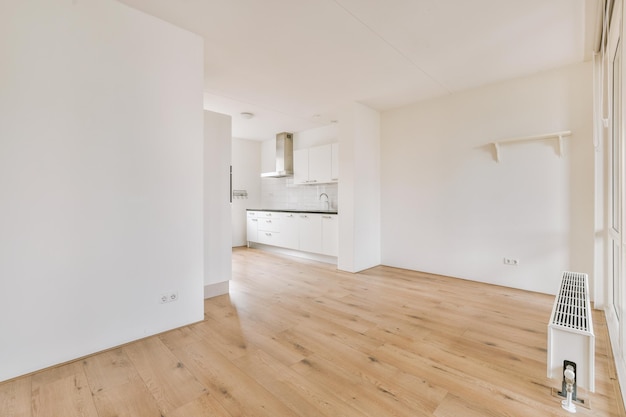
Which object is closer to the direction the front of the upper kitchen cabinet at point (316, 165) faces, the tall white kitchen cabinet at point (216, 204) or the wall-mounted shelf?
the tall white kitchen cabinet

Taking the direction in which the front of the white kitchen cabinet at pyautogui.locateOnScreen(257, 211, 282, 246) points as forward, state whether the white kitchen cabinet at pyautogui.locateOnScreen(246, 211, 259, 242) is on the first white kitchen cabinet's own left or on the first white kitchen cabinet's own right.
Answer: on the first white kitchen cabinet's own right

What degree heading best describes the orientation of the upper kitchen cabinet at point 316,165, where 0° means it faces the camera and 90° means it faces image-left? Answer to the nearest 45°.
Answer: approximately 45°

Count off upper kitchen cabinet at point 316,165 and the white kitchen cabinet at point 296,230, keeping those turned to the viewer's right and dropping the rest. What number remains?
0

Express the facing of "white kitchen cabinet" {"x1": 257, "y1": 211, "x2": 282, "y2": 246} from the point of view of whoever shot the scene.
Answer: facing the viewer and to the left of the viewer

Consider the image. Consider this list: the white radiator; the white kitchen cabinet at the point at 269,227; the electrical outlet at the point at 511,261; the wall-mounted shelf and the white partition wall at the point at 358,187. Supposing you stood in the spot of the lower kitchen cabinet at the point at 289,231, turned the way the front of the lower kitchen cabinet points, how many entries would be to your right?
1

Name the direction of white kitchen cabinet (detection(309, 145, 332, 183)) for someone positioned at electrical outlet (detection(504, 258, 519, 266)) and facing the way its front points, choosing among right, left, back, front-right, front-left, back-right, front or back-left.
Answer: right

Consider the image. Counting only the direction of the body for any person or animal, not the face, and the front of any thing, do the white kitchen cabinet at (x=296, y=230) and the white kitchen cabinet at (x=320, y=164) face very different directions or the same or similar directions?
same or similar directions

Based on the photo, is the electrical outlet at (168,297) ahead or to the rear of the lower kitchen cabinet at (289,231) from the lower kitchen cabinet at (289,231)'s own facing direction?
ahead

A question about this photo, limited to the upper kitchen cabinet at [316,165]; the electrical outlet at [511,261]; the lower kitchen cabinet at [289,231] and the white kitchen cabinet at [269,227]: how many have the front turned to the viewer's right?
0

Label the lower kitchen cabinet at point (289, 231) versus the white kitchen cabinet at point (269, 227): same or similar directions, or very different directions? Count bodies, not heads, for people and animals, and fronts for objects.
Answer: same or similar directions

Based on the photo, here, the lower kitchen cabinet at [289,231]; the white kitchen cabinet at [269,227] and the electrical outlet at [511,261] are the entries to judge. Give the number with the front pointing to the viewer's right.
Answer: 0

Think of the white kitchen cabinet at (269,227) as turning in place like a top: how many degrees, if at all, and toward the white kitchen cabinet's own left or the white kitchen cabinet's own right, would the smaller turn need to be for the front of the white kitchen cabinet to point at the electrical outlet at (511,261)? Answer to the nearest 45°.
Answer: approximately 90° to the white kitchen cabinet's own left

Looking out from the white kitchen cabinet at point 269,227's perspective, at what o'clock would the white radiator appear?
The white radiator is roughly at 10 o'clock from the white kitchen cabinet.

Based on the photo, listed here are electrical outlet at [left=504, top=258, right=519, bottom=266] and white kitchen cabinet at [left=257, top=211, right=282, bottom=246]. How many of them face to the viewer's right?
0
